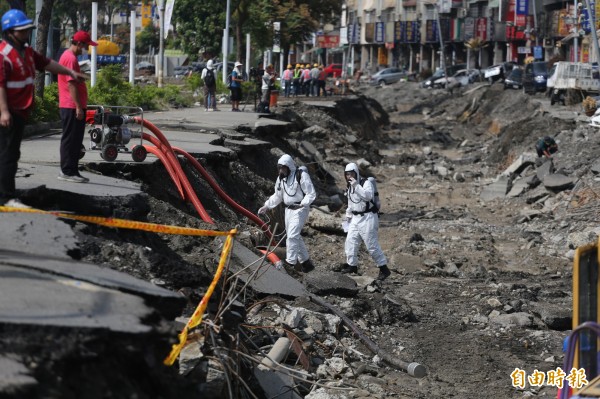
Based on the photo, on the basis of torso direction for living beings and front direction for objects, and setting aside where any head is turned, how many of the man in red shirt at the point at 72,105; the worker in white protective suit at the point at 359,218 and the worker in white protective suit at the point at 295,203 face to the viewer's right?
1

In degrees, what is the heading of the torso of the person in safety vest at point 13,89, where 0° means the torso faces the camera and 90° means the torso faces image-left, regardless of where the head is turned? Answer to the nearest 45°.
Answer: approximately 315°

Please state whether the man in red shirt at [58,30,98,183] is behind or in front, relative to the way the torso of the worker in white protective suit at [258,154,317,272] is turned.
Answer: in front

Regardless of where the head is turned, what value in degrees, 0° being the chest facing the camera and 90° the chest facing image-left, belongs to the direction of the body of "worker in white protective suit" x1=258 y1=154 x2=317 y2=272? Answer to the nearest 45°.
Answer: approximately 45°

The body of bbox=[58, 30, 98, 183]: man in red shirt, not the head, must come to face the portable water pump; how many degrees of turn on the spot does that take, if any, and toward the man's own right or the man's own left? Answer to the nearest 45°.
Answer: approximately 90° to the man's own left

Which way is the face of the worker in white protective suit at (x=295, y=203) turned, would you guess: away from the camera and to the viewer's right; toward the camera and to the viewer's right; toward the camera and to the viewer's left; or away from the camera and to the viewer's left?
toward the camera and to the viewer's left

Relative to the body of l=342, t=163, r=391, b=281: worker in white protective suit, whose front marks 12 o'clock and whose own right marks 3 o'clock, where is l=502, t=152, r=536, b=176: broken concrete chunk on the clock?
The broken concrete chunk is roughly at 5 o'clock from the worker in white protective suit.

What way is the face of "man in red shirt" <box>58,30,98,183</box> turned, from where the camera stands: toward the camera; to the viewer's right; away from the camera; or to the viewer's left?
to the viewer's right

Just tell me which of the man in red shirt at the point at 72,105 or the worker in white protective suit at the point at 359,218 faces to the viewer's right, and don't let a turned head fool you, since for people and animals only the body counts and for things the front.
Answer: the man in red shirt

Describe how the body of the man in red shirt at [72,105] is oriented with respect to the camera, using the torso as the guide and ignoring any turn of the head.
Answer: to the viewer's right

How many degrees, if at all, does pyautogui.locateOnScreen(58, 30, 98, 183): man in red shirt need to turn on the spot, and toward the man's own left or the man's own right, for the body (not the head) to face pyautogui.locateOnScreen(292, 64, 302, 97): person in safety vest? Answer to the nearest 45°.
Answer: approximately 90° to the man's own left

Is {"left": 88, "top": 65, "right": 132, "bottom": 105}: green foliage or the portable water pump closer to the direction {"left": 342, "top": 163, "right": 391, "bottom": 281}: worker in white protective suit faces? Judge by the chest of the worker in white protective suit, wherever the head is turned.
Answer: the portable water pump
